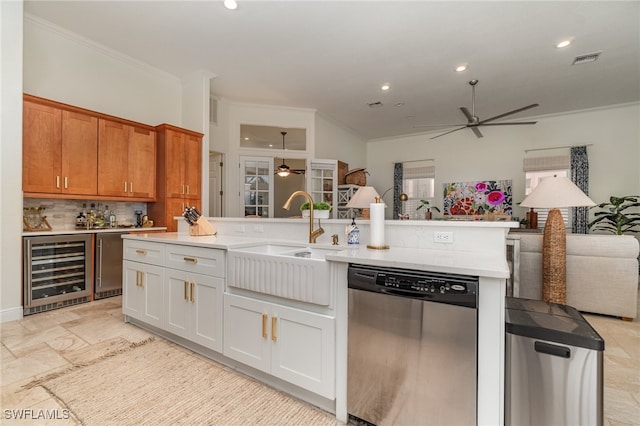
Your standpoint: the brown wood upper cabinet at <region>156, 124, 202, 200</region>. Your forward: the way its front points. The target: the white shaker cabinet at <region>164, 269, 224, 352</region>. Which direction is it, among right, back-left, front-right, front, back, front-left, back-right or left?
front-right

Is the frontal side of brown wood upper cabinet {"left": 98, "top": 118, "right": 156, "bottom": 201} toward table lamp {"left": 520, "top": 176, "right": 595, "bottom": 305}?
yes

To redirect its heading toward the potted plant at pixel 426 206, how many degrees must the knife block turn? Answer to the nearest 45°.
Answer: approximately 180°

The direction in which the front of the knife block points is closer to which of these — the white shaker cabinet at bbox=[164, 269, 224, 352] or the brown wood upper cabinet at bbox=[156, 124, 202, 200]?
the white shaker cabinet

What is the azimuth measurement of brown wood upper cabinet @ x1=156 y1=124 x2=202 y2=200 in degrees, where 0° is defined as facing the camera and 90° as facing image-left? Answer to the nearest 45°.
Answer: approximately 315°

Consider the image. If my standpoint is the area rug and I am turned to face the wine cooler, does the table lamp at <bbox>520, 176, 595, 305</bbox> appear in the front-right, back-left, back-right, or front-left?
back-right

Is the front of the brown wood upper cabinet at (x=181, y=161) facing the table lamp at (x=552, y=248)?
yes

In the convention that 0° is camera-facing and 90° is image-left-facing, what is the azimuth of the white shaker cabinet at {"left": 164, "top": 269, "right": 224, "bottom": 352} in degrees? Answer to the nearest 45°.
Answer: approximately 45°
